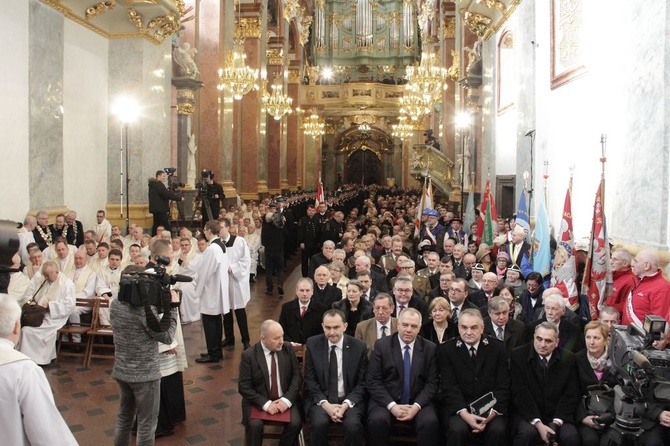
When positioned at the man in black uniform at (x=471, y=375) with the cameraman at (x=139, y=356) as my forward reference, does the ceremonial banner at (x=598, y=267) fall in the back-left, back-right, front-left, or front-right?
back-right

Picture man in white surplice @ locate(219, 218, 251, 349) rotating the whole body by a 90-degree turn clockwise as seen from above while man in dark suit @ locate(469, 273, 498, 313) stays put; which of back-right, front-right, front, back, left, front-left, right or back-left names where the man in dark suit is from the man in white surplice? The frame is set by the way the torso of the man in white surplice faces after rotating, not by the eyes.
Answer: back

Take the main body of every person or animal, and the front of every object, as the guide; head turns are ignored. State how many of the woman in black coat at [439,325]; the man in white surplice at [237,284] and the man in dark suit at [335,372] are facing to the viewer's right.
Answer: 0

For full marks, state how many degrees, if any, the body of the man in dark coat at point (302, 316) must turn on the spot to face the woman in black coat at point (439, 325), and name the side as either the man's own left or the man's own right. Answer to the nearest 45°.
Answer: approximately 45° to the man's own left

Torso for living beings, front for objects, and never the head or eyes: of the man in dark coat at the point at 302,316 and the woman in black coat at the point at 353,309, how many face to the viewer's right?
0

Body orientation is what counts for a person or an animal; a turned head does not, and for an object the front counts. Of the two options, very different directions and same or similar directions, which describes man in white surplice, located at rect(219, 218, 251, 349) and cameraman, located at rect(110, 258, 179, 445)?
very different directions

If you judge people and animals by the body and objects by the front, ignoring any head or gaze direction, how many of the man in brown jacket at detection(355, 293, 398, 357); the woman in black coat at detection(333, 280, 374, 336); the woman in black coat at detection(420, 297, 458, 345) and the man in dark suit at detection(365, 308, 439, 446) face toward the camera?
4

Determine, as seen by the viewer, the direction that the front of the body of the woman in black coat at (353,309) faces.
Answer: toward the camera

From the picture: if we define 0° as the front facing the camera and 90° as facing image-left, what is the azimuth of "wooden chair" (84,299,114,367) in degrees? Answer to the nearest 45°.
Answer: approximately 270°
